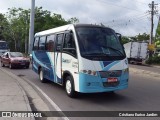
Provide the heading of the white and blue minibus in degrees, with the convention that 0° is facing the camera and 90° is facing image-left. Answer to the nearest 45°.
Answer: approximately 315°
